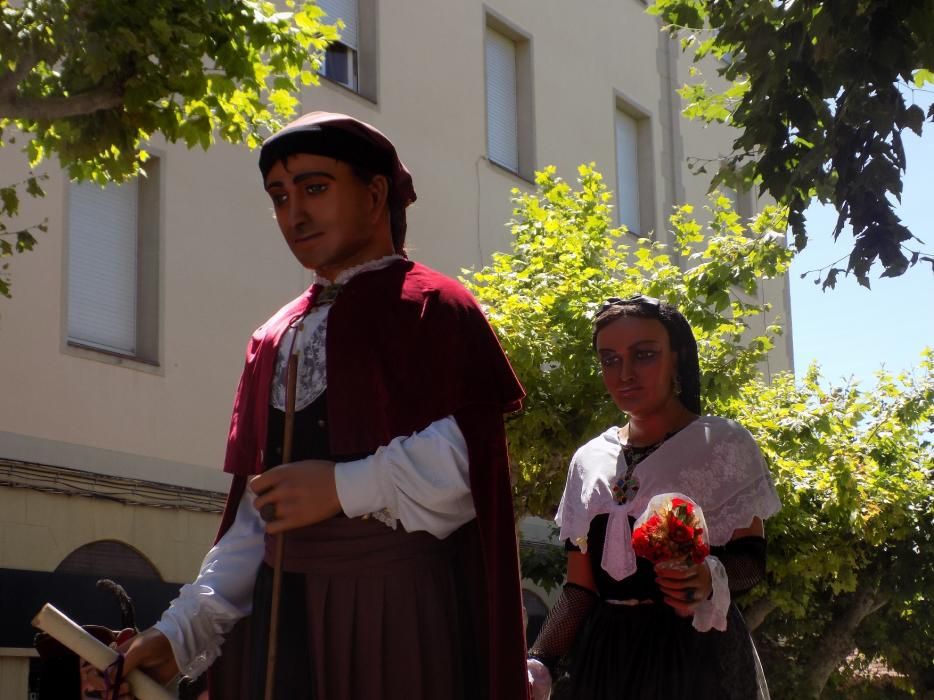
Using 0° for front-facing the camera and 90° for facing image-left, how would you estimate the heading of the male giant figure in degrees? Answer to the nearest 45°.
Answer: approximately 45°
